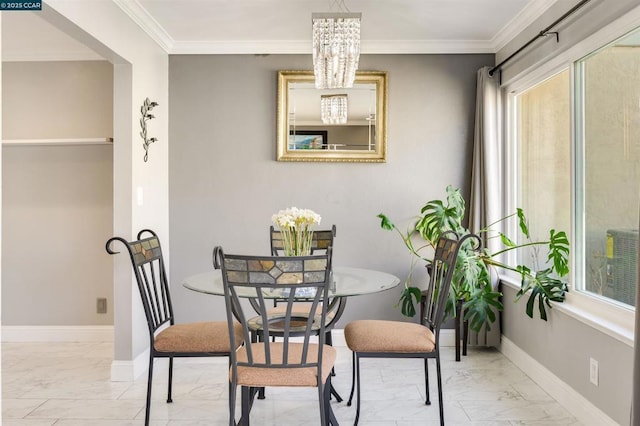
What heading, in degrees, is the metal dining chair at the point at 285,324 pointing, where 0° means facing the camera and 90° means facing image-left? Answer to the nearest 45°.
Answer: approximately 180°

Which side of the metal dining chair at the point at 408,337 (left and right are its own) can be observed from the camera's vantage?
left

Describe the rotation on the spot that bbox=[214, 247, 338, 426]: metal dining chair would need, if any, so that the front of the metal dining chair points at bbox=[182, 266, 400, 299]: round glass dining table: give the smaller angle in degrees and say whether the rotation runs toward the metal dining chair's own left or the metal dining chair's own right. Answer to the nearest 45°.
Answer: approximately 45° to the metal dining chair's own right

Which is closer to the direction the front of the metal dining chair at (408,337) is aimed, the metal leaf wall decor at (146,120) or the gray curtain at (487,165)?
the metal leaf wall decor

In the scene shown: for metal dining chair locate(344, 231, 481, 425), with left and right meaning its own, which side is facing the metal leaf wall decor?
front

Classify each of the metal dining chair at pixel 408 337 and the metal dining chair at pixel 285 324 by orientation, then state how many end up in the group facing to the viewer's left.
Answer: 1

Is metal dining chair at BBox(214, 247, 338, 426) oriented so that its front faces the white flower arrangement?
yes

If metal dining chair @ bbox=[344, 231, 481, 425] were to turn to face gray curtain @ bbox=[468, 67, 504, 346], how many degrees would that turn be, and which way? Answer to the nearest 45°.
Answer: approximately 90° to its right

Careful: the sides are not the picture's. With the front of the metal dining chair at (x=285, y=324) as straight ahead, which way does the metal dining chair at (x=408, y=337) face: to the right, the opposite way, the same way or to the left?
to the left

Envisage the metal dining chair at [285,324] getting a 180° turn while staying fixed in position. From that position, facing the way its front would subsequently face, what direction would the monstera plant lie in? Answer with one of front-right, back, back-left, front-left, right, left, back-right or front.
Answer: back-left

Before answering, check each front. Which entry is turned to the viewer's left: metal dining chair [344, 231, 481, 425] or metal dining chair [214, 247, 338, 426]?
metal dining chair [344, 231, 481, 425]

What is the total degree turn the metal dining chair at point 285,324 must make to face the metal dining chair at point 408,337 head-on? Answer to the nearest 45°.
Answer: approximately 45° to its right
